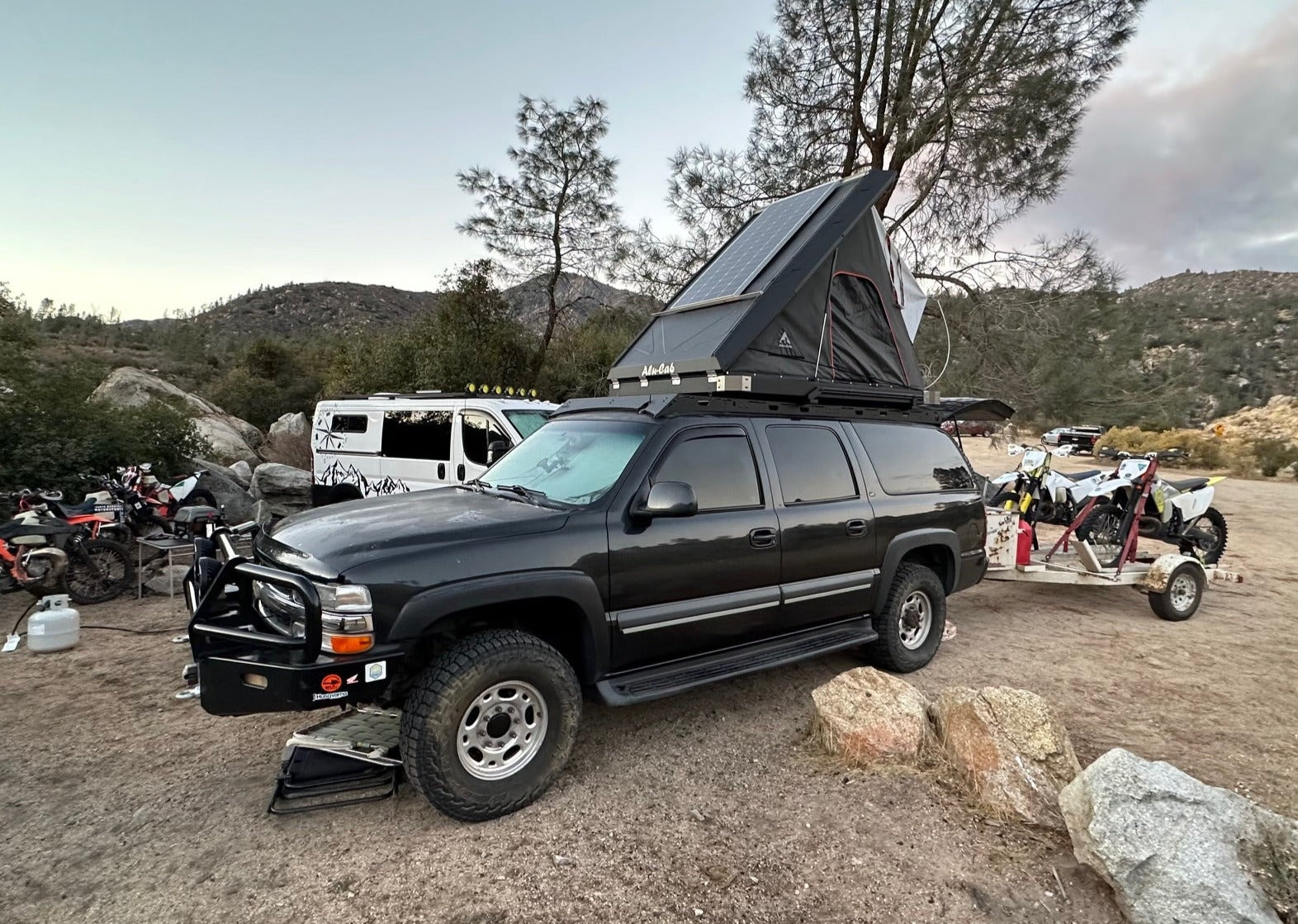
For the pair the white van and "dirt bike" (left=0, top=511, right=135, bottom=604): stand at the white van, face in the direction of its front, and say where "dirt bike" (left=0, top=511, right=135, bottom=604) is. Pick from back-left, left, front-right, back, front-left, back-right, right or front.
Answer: right

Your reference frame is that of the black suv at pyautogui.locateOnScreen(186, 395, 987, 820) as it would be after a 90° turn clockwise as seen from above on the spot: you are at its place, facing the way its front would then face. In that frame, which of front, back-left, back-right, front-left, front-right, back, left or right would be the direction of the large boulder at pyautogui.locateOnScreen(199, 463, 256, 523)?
front

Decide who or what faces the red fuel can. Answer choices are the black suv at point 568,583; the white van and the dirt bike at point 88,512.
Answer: the white van

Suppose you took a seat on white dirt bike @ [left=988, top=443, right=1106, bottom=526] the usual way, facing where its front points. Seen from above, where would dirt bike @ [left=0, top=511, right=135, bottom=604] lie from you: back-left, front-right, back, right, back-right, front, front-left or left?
front

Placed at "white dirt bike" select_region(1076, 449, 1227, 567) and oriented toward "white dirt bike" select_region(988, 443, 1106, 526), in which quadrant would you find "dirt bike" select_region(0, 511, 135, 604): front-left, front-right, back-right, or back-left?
front-left

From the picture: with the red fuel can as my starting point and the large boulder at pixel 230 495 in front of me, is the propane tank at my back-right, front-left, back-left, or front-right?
front-left

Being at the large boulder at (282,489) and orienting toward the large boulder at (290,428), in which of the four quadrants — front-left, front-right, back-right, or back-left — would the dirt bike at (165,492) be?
back-left

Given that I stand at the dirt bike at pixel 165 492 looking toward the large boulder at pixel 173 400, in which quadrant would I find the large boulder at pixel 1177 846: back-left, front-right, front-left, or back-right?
back-right

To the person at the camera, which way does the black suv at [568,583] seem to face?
facing the viewer and to the left of the viewer

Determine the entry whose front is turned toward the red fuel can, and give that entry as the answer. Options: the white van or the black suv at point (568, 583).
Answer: the white van

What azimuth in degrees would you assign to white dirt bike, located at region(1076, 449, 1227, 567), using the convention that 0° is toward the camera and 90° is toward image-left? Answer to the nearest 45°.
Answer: approximately 45°

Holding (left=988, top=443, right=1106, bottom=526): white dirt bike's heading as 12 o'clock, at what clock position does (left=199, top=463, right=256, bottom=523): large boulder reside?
The large boulder is roughly at 1 o'clock from the white dirt bike.
